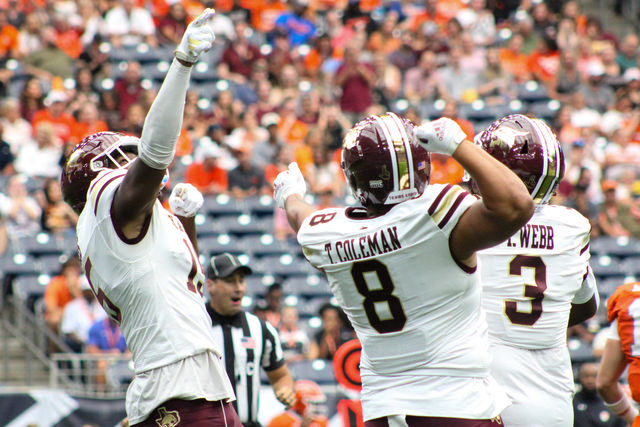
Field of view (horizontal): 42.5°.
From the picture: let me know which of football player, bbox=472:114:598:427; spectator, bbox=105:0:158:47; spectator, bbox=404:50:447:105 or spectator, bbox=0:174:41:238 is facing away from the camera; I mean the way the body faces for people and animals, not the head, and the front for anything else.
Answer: the football player

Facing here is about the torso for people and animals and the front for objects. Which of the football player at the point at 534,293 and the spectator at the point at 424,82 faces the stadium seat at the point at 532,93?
the football player

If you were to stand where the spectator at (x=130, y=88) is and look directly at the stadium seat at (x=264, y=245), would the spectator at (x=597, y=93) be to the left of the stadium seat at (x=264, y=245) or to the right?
left

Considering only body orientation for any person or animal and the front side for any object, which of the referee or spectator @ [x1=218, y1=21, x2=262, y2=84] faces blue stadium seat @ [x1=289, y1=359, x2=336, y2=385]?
the spectator

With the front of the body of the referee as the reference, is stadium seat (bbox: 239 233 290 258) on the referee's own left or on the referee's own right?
on the referee's own left

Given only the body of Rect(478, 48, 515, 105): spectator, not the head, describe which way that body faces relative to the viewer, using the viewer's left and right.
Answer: facing the viewer

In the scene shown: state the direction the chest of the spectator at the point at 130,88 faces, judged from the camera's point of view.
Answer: toward the camera

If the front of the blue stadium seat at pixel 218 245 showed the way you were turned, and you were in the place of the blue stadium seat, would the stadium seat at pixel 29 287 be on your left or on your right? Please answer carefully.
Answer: on your right

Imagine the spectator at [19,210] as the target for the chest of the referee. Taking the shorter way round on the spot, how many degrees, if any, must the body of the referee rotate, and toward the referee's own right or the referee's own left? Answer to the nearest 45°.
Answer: approximately 180°

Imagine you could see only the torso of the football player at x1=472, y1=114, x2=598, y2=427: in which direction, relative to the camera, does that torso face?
away from the camera

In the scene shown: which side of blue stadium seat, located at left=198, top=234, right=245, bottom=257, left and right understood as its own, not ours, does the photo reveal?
front

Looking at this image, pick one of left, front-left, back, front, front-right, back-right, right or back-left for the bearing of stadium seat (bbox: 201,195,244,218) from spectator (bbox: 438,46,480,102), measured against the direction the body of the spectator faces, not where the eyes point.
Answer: front-right

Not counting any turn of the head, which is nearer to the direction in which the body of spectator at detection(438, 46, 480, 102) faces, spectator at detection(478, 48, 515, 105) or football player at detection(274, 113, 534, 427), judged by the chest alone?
the football player
